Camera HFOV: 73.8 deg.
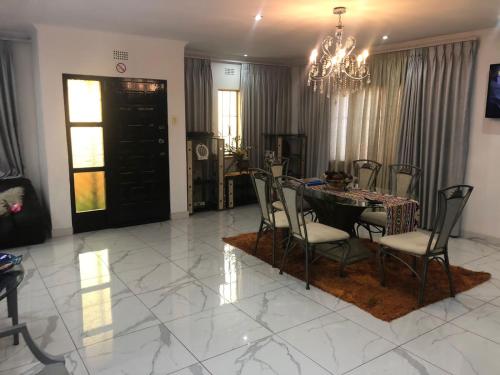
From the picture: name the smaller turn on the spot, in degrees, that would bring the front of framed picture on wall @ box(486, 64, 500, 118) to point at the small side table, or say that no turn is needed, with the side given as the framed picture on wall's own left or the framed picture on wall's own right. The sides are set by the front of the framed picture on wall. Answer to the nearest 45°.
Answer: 0° — it already faces it

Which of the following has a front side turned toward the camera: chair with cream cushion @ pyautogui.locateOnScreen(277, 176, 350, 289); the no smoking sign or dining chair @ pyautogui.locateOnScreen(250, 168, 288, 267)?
the no smoking sign

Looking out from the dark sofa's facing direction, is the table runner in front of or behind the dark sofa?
in front

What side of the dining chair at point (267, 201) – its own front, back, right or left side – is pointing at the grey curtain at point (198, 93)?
left

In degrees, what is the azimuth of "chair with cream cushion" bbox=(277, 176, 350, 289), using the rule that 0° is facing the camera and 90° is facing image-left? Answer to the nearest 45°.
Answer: approximately 225°

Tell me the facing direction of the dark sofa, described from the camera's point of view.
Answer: facing the viewer and to the right of the viewer

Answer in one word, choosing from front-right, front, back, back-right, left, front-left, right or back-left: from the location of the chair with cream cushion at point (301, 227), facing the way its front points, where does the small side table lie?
back

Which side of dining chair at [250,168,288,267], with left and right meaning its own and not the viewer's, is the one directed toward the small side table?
back

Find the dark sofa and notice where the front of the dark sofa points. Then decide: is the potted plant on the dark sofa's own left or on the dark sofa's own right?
on the dark sofa's own left

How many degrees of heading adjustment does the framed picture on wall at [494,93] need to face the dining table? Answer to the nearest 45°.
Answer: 0° — it already faces it

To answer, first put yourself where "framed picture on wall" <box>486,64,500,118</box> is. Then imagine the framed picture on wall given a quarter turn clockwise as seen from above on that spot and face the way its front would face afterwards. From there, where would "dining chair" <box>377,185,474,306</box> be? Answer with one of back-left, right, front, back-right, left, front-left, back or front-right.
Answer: back-left

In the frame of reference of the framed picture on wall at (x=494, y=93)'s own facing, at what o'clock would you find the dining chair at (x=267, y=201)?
The dining chair is roughly at 12 o'clock from the framed picture on wall.

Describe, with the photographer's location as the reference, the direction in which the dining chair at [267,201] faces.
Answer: facing away from the viewer and to the right of the viewer

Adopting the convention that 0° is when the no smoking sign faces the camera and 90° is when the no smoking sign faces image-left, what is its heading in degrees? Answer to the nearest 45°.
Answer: approximately 0°

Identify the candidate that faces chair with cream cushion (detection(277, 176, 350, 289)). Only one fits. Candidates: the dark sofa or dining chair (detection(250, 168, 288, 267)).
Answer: the dark sofa

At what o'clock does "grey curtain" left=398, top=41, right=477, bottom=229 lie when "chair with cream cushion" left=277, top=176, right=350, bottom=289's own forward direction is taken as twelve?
The grey curtain is roughly at 12 o'clock from the chair with cream cushion.

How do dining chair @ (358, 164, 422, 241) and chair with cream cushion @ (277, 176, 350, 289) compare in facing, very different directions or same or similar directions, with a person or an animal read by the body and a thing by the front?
very different directions

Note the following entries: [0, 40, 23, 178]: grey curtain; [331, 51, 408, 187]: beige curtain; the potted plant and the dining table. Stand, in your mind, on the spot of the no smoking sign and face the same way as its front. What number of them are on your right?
1

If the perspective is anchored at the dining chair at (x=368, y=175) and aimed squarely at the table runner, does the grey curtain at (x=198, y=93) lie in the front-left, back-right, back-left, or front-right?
back-right
